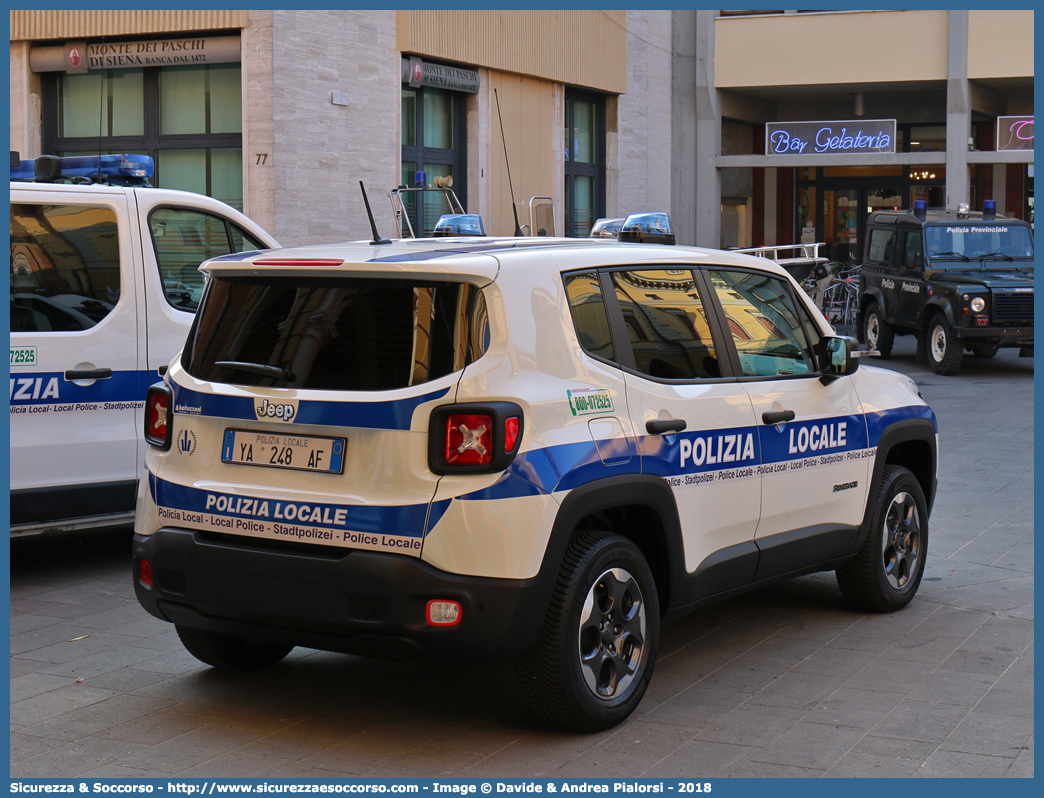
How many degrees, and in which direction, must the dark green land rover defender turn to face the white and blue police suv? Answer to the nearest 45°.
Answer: approximately 45° to its right

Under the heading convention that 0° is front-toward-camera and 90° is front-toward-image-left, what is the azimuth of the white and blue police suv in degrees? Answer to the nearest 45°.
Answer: approximately 225°

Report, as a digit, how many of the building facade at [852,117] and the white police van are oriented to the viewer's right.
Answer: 1

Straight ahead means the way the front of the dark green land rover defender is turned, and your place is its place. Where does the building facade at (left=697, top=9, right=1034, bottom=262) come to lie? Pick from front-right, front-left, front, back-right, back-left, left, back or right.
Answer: back-left

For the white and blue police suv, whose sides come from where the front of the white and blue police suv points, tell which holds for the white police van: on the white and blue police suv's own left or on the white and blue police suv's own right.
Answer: on the white and blue police suv's own left

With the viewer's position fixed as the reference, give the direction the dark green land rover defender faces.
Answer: facing the viewer and to the right of the viewer

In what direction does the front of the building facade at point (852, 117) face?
toward the camera

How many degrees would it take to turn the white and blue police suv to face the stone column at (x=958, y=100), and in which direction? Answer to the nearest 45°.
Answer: approximately 45° to its left

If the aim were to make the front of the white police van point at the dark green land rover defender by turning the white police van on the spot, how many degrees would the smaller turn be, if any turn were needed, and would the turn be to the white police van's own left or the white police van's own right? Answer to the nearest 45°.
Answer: approximately 45° to the white police van's own left

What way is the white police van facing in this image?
to the viewer's right

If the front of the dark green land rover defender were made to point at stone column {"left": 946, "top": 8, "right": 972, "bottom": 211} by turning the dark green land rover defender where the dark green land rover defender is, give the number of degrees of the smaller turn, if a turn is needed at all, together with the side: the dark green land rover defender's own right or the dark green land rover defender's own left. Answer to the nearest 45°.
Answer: approximately 135° to the dark green land rover defender's own left

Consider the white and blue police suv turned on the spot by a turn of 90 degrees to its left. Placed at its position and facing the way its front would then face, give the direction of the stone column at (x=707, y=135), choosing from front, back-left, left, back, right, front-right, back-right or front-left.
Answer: front-right

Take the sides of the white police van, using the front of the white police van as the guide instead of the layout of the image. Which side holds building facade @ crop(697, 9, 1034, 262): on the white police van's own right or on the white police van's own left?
on the white police van's own left

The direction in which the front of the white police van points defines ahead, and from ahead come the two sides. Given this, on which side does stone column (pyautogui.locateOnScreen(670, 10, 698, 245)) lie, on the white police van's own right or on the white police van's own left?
on the white police van's own left
